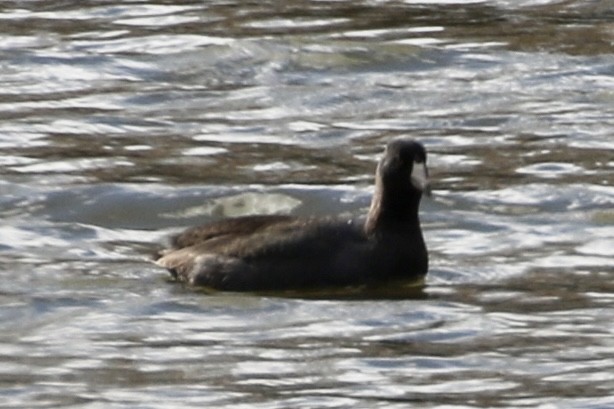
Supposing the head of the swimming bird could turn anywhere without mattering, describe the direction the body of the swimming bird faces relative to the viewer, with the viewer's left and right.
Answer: facing to the right of the viewer
